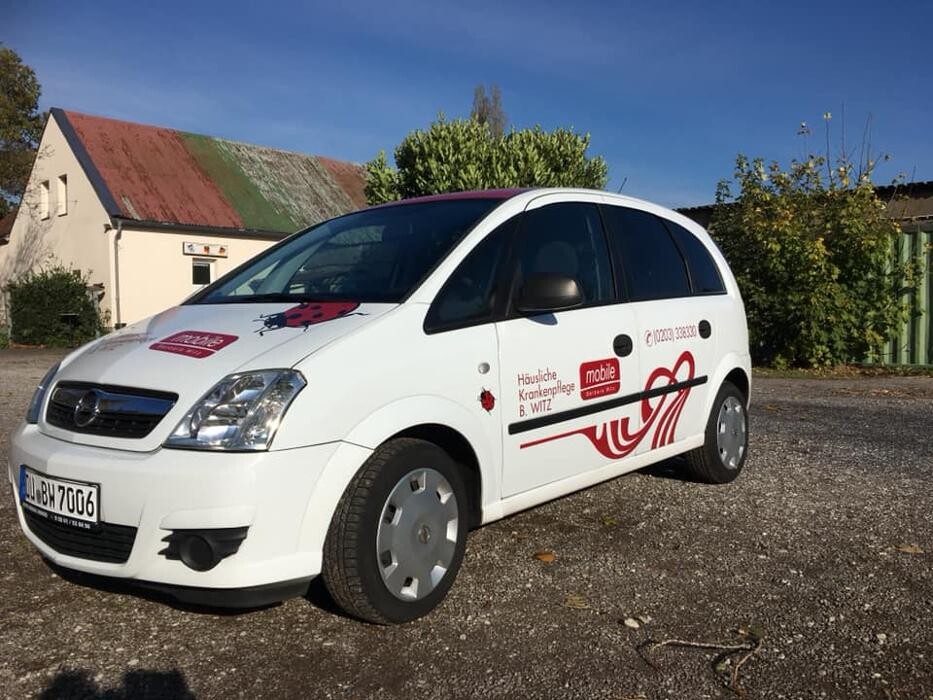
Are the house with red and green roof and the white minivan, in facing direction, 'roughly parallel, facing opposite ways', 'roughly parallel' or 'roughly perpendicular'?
roughly perpendicular

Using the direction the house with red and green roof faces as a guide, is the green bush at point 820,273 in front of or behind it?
in front

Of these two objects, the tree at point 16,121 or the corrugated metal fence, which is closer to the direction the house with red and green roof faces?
the corrugated metal fence

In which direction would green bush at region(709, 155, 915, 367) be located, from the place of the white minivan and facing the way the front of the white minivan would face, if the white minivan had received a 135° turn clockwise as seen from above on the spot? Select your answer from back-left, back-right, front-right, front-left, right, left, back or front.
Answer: front-right

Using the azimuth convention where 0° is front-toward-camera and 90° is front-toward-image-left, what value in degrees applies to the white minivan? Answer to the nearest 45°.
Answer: approximately 45°

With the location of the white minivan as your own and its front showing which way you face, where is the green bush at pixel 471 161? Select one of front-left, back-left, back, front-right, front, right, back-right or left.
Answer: back-right

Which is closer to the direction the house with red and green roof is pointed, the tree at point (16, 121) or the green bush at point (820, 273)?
the green bush

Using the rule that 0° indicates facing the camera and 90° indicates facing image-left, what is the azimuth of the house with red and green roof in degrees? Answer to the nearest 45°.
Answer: approximately 315°

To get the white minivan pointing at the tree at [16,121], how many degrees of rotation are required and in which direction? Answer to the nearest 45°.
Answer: approximately 90° to its right

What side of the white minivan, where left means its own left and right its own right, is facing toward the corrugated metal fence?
back

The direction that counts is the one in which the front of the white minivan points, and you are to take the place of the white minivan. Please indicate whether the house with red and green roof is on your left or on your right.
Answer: on your right

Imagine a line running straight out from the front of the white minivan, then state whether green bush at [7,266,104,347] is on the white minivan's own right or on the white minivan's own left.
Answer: on the white minivan's own right

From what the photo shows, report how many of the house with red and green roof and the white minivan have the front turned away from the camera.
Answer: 0
